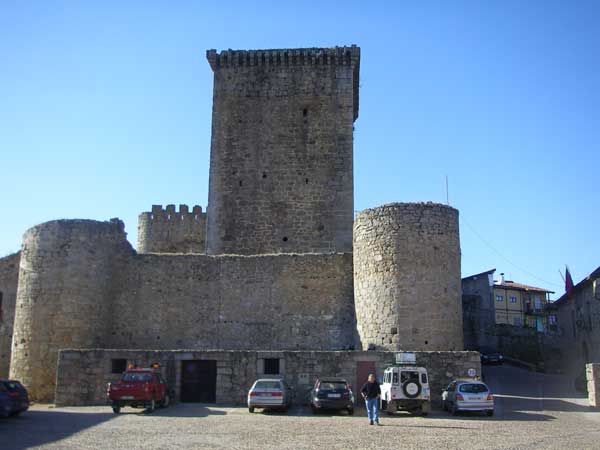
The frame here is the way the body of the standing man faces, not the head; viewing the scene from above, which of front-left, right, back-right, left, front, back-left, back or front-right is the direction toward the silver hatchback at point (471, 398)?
back-left

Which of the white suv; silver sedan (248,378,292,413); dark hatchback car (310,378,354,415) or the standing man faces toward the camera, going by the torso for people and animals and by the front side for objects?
the standing man

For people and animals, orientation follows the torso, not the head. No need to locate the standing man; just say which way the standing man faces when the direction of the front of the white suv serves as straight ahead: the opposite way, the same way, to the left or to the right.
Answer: the opposite way

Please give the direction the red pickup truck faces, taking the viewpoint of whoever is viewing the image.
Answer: facing away from the viewer and to the right of the viewer

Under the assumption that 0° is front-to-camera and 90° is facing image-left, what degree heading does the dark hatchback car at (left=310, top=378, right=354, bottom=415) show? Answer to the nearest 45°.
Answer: approximately 180°

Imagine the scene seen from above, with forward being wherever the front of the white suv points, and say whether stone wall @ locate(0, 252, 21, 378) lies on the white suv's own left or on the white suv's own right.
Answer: on the white suv's own left

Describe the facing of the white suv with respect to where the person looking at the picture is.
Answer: facing away from the viewer

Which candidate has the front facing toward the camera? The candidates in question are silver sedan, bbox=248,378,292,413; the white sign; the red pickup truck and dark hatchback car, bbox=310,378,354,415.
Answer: the white sign

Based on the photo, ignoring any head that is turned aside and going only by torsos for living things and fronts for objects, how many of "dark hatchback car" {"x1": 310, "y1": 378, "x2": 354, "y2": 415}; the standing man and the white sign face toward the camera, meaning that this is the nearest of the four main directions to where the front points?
2

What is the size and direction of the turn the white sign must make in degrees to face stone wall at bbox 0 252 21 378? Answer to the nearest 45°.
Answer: approximately 90° to its right

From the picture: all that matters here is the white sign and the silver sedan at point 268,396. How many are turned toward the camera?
1

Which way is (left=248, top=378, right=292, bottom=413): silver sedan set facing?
away from the camera
